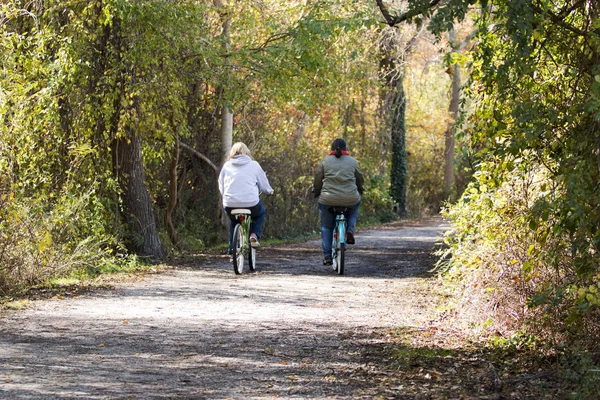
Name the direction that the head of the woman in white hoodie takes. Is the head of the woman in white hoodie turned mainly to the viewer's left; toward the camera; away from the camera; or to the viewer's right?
away from the camera

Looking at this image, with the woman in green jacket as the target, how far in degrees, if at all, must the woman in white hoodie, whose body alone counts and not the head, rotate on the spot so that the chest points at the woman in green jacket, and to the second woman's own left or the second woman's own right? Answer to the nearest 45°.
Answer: approximately 90° to the second woman's own right

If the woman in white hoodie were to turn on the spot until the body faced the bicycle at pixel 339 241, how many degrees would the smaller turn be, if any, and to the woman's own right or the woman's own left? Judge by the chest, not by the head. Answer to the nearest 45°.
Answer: approximately 90° to the woman's own right

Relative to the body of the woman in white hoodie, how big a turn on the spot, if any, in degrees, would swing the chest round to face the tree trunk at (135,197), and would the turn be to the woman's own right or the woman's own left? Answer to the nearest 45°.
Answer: approximately 45° to the woman's own left

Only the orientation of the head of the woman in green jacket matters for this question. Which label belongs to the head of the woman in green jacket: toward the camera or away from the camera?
away from the camera

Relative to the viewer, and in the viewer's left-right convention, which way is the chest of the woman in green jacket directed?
facing away from the viewer

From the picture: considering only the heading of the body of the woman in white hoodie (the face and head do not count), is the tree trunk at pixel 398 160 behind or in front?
in front

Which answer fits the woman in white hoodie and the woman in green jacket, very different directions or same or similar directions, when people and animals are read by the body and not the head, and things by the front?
same or similar directions

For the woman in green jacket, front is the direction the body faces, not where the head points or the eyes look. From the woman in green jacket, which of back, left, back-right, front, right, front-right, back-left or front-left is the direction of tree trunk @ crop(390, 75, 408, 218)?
front

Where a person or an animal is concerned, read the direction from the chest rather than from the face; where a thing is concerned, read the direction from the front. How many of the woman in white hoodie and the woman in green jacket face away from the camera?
2

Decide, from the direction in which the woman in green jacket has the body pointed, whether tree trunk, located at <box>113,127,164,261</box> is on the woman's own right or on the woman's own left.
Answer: on the woman's own left

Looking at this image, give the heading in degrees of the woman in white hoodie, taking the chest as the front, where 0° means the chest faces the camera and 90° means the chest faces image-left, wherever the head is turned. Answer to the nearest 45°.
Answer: approximately 180°
